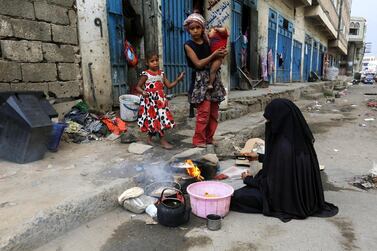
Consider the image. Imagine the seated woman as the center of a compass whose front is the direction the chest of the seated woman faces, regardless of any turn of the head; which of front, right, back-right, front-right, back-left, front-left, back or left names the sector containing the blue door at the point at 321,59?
right

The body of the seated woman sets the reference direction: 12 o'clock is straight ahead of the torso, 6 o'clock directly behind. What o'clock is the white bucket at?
The white bucket is roughly at 1 o'clock from the seated woman.

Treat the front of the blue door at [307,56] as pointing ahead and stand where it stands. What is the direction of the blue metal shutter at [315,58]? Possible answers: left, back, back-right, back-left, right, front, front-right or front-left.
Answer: back-left

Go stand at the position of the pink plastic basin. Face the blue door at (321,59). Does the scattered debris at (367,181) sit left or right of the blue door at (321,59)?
right

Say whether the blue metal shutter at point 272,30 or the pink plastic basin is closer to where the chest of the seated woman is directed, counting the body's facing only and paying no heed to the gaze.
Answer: the pink plastic basin

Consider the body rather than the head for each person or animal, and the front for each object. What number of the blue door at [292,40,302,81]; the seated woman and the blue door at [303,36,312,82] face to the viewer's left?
1

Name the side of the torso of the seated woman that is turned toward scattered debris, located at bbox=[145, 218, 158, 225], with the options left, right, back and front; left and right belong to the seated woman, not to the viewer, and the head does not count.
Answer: front

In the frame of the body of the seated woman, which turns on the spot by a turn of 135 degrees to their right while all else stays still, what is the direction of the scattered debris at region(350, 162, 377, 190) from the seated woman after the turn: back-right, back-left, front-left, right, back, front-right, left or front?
front

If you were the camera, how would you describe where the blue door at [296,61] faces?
facing the viewer and to the right of the viewer

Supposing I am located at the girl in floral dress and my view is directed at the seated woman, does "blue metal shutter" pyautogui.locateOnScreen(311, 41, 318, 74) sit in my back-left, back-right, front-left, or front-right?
back-left

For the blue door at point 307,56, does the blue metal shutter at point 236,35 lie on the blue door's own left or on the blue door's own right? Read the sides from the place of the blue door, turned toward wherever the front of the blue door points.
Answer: on the blue door's own right

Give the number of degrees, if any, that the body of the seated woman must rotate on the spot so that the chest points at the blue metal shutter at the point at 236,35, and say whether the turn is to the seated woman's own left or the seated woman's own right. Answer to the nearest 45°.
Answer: approximately 90° to the seated woman's own right

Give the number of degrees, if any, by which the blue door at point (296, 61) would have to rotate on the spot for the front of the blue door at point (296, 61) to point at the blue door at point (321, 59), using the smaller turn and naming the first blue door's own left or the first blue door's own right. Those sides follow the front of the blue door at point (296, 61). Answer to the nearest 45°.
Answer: approximately 135° to the first blue door's own left

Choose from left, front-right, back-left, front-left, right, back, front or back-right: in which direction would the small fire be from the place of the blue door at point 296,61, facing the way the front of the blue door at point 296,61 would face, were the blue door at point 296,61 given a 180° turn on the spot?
back-left

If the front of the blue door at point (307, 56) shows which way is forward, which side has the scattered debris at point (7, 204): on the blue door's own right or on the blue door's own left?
on the blue door's own right

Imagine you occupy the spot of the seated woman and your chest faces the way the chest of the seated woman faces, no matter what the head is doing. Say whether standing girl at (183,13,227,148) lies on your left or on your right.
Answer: on your right

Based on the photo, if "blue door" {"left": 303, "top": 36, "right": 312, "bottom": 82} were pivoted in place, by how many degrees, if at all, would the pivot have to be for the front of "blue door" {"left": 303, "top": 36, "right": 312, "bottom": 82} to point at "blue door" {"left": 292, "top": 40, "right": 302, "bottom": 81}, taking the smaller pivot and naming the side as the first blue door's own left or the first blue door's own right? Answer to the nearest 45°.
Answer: approximately 45° to the first blue door's own right

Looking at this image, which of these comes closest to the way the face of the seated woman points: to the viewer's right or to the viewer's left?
to the viewer's left

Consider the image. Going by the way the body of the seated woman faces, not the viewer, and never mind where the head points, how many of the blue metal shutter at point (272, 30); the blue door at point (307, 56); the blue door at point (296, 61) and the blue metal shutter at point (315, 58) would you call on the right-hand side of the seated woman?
4

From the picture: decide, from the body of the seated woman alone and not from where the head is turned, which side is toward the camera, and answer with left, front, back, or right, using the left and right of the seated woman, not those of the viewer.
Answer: left
